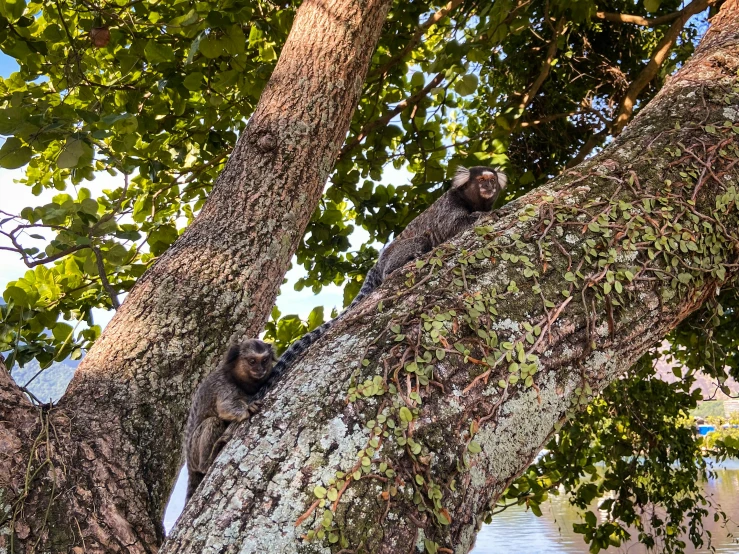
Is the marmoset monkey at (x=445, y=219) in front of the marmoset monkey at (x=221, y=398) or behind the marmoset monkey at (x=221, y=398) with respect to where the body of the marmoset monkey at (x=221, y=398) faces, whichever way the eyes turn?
in front

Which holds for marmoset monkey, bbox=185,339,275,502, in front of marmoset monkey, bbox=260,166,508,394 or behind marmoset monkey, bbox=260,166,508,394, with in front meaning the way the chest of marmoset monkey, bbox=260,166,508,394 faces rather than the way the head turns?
behind

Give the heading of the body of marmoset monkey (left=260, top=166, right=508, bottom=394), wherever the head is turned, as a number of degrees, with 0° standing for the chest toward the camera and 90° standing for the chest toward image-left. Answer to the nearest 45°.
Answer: approximately 270°

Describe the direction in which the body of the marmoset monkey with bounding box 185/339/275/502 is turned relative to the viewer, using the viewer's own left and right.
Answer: facing to the right of the viewer

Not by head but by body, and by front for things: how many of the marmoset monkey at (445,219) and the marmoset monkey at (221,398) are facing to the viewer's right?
2
